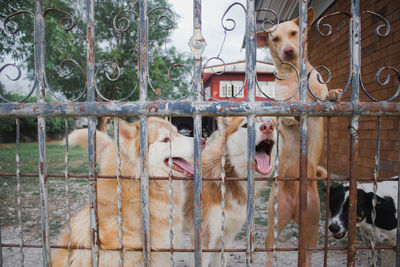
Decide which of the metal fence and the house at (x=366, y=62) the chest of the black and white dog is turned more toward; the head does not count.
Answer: the metal fence

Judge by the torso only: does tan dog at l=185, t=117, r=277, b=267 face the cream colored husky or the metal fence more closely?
the metal fence

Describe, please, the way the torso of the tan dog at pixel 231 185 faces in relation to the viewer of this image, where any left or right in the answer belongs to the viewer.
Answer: facing the viewer and to the right of the viewer

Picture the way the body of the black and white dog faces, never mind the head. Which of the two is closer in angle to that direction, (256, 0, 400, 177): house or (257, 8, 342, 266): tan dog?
the tan dog

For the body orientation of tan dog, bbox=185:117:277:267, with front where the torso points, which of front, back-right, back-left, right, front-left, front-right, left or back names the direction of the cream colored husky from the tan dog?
right
